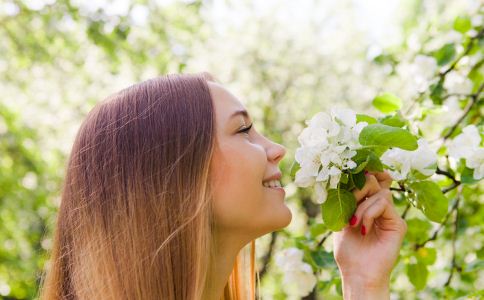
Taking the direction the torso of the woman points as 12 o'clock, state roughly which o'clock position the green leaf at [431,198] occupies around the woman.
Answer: The green leaf is roughly at 12 o'clock from the woman.

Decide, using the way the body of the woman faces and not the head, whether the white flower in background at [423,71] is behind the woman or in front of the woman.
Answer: in front

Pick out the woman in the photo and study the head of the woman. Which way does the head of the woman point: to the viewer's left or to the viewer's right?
to the viewer's right

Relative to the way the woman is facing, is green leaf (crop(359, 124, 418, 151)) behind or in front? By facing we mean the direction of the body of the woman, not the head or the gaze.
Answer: in front

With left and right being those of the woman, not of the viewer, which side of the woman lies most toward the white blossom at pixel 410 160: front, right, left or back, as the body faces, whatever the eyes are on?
front

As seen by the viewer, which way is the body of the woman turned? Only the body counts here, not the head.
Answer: to the viewer's right
